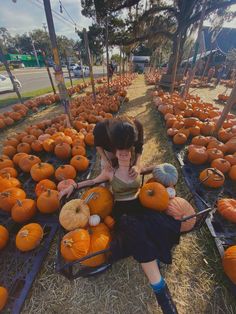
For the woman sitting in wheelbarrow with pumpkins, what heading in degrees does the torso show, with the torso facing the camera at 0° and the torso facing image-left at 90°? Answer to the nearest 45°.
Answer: approximately 0°

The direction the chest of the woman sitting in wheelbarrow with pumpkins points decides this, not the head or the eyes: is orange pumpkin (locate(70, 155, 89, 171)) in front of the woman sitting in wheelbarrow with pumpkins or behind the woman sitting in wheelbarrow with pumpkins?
behind

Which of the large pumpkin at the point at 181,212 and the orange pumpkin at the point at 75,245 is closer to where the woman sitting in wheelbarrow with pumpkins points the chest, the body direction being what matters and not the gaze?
the orange pumpkin

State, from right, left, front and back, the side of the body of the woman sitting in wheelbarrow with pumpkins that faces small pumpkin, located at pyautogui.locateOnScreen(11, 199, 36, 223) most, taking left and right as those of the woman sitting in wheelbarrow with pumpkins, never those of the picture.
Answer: right

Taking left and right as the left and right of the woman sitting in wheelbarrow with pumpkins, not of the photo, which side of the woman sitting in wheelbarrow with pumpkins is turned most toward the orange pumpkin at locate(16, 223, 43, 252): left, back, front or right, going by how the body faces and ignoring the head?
right

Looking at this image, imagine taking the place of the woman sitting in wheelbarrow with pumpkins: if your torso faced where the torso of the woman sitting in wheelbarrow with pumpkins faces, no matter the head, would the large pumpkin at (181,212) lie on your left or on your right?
on your left

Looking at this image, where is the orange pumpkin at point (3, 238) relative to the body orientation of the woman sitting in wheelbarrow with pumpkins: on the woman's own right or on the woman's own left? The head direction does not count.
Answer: on the woman's own right

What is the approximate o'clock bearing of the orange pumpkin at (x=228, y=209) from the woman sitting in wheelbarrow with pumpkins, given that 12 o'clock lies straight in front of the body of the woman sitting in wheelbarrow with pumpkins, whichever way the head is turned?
The orange pumpkin is roughly at 8 o'clock from the woman sitting in wheelbarrow with pumpkins.
